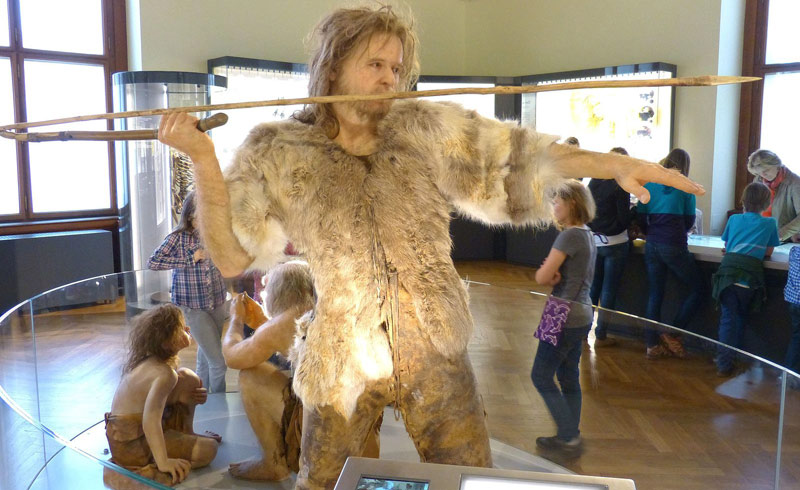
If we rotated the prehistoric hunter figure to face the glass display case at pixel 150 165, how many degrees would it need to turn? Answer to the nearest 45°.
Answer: approximately 135° to its right

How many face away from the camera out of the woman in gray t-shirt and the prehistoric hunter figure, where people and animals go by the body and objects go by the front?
0

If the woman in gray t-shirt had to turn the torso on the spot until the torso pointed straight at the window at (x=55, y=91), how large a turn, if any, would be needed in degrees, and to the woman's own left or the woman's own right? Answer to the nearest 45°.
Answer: approximately 45° to the woman's own right

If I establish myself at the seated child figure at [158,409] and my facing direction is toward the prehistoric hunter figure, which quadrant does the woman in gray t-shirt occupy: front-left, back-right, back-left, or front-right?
front-left

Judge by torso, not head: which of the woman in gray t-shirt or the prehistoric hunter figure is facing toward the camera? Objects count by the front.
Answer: the prehistoric hunter figure

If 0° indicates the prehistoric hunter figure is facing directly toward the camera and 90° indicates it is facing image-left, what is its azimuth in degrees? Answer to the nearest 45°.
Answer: approximately 0°

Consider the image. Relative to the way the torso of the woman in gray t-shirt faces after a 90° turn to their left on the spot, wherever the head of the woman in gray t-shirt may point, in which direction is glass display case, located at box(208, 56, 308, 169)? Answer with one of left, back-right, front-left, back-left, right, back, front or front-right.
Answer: back-right

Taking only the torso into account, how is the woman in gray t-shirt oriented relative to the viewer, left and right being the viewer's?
facing to the left of the viewer

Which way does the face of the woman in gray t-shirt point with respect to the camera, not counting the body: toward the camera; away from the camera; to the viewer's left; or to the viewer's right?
to the viewer's left

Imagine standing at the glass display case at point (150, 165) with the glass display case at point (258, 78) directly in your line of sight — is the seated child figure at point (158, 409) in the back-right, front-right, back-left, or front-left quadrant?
back-right
